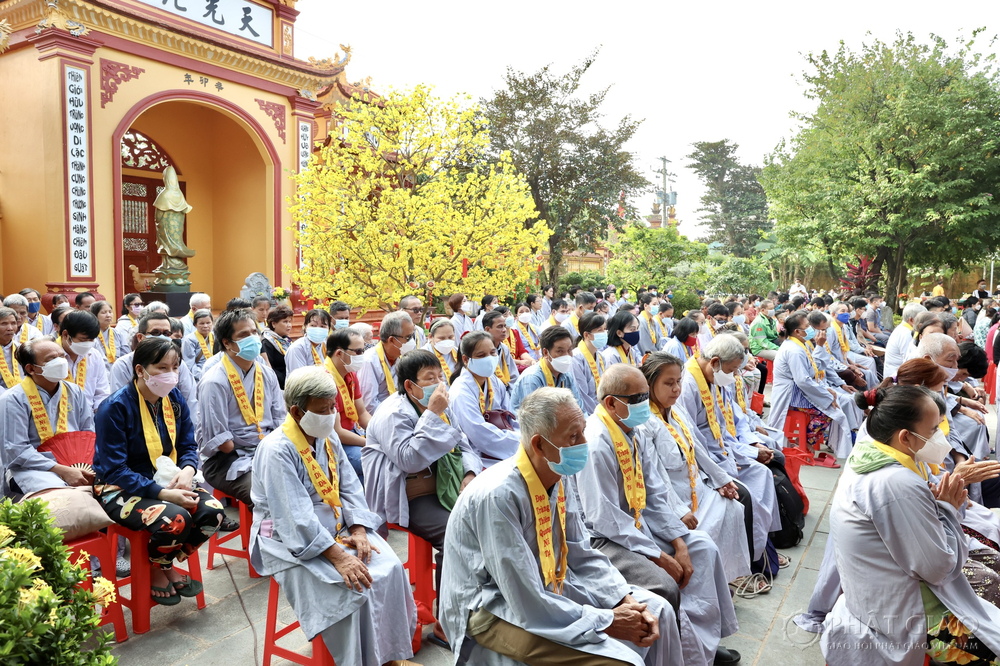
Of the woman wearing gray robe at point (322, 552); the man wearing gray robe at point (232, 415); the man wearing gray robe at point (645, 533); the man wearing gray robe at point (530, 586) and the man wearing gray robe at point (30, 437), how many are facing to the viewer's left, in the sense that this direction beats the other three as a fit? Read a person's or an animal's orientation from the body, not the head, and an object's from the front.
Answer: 0

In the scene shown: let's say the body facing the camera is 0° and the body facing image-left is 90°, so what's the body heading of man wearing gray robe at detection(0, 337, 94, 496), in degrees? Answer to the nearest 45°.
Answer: approximately 315°

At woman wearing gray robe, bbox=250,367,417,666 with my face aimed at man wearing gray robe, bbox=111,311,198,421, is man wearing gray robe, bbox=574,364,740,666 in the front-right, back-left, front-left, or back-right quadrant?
back-right

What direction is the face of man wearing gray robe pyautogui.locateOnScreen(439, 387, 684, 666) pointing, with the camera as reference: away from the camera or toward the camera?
toward the camera

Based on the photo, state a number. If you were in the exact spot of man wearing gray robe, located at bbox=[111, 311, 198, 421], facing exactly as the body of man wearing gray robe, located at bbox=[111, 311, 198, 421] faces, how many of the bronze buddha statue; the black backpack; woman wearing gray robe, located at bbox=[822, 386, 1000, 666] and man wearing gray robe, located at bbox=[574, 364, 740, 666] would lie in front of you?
3

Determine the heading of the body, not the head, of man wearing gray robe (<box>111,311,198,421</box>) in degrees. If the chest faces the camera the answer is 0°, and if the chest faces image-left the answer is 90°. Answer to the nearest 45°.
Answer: approximately 315°

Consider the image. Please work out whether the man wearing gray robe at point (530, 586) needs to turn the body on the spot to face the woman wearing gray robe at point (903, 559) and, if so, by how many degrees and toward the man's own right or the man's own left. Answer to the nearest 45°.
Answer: approximately 45° to the man's own left

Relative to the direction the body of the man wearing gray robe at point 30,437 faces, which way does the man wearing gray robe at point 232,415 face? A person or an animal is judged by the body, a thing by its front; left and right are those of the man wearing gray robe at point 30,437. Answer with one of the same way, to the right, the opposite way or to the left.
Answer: the same way

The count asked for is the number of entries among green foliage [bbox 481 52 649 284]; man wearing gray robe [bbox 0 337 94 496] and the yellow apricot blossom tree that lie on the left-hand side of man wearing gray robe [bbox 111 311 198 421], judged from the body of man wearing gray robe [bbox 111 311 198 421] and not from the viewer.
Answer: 2

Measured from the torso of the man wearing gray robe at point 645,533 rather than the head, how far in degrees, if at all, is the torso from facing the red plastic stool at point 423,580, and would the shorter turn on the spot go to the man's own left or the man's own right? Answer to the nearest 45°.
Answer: approximately 135° to the man's own right

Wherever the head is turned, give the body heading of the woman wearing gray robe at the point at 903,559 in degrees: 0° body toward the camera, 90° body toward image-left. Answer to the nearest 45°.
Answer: approximately 270°
